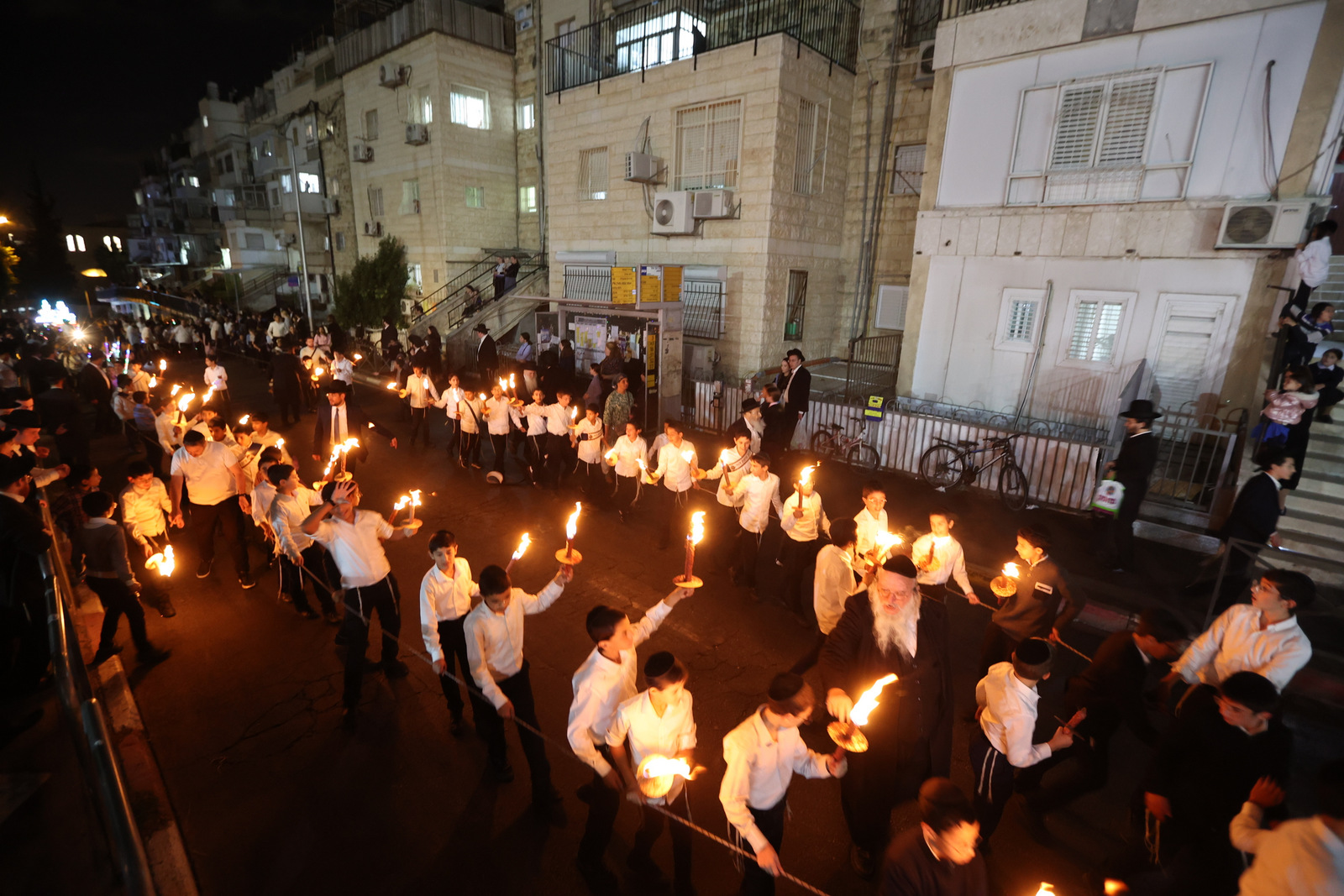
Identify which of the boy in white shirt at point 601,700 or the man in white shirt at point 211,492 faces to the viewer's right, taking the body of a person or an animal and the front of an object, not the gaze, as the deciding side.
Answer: the boy in white shirt

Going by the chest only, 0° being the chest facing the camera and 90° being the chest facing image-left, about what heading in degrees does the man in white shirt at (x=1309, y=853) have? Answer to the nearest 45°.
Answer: approximately 180°

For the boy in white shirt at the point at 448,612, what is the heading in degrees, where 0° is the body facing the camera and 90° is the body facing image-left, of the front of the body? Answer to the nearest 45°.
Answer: approximately 315°

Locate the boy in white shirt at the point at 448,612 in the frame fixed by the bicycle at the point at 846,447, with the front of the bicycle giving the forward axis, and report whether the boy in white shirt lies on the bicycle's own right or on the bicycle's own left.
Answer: on the bicycle's own right

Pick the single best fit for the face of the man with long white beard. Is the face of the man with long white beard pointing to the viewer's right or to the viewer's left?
to the viewer's left

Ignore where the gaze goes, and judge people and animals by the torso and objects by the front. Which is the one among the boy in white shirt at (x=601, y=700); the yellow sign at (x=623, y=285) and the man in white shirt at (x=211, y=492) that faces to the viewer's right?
the boy in white shirt

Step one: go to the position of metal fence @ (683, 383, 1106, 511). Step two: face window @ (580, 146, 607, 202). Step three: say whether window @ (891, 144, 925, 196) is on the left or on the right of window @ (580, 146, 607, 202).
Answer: right

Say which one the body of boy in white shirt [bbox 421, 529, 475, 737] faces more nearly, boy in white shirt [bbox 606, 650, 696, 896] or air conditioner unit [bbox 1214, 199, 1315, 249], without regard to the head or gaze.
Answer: the boy in white shirt

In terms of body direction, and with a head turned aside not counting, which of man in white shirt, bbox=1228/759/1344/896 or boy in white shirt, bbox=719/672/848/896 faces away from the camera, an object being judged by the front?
the man in white shirt
